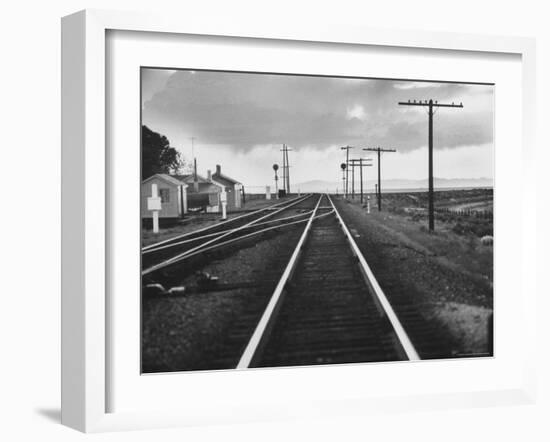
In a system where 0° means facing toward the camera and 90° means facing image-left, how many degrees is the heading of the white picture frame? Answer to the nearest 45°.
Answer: approximately 315°
